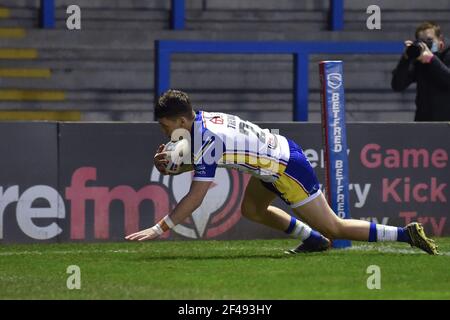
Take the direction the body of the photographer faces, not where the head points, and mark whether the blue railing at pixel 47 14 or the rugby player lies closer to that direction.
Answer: the rugby player

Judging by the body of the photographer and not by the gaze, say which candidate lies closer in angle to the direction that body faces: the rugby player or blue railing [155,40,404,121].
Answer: the rugby player

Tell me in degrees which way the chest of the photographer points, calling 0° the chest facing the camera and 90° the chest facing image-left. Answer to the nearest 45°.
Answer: approximately 45°

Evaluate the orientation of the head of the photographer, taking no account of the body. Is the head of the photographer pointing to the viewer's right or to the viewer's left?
to the viewer's left

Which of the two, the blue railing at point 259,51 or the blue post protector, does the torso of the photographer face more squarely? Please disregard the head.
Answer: the blue post protector

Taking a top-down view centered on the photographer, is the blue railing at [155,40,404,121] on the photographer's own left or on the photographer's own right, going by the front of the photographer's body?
on the photographer's own right

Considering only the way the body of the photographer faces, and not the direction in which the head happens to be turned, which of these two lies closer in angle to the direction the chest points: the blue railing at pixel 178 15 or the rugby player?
the rugby player
